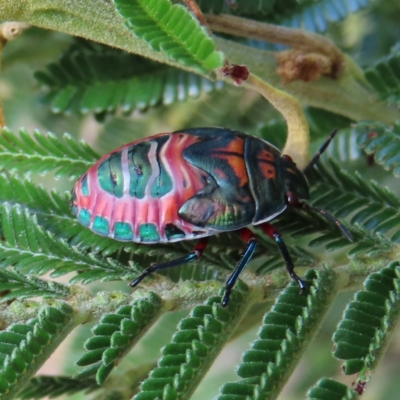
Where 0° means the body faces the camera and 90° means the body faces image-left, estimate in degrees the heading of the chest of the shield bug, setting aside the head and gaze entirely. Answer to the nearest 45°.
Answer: approximately 270°
